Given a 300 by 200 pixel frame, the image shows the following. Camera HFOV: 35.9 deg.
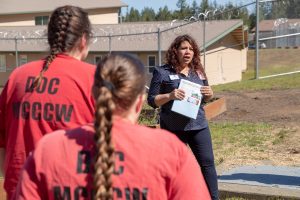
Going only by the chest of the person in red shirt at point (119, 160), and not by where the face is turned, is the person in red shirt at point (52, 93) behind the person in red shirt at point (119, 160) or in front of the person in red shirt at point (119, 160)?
in front

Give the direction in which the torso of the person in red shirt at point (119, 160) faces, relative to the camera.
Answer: away from the camera

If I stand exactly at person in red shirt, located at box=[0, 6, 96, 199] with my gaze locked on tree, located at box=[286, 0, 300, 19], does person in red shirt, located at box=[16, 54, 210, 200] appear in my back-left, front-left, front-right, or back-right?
back-right

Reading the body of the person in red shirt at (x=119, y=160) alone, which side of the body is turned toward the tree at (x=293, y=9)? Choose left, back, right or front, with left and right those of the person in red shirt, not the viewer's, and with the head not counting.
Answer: front

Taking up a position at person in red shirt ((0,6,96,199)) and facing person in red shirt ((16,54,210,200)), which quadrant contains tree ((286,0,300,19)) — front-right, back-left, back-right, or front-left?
back-left

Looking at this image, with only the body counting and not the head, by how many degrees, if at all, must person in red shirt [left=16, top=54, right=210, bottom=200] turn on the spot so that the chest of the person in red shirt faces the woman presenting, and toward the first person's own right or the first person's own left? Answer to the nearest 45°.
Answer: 0° — they already face them

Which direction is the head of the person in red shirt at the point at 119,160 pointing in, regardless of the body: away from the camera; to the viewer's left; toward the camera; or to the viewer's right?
away from the camera
